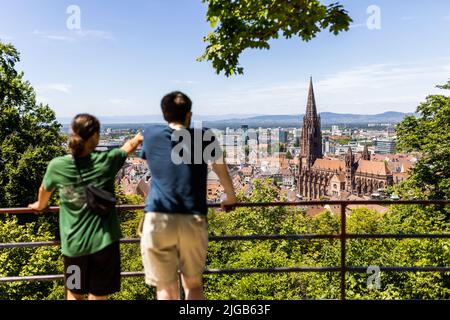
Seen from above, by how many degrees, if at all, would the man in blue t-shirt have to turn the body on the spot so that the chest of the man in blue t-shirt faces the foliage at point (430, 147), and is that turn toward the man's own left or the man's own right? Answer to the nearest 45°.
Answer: approximately 45° to the man's own right

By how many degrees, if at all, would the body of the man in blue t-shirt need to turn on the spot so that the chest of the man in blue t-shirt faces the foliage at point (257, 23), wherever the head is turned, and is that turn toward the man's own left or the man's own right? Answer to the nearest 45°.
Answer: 0° — they already face it

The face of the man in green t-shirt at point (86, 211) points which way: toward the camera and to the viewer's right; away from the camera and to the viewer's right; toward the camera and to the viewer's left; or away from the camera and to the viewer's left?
away from the camera and to the viewer's right

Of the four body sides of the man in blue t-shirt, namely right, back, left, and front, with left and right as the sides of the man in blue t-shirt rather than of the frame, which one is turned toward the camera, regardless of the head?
back
